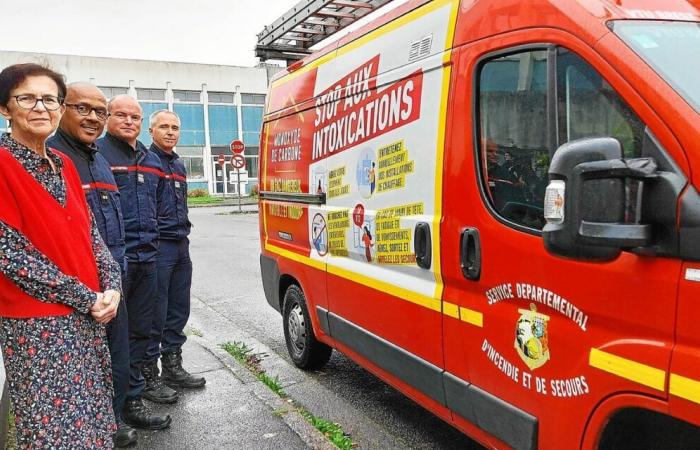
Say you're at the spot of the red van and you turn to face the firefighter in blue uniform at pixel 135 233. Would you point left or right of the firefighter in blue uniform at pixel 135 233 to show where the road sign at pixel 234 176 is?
right

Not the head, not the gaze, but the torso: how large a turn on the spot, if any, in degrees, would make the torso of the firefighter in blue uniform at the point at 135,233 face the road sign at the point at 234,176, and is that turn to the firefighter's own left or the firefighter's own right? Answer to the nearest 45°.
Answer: approximately 135° to the firefighter's own left

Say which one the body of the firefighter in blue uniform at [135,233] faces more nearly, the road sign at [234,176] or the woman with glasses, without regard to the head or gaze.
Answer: the woman with glasses

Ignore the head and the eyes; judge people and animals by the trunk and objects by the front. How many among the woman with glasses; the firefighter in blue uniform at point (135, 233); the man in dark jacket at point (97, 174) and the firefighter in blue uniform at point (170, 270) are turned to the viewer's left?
0

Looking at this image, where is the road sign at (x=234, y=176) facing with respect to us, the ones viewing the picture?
facing the viewer

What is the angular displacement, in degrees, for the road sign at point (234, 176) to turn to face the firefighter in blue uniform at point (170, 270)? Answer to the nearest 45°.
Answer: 0° — it already faces them

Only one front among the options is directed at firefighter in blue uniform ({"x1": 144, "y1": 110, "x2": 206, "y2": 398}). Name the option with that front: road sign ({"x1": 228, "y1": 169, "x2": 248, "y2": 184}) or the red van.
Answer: the road sign

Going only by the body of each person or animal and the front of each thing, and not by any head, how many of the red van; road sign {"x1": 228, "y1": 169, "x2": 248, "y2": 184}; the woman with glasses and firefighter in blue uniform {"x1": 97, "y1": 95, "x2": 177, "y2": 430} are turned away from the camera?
0
